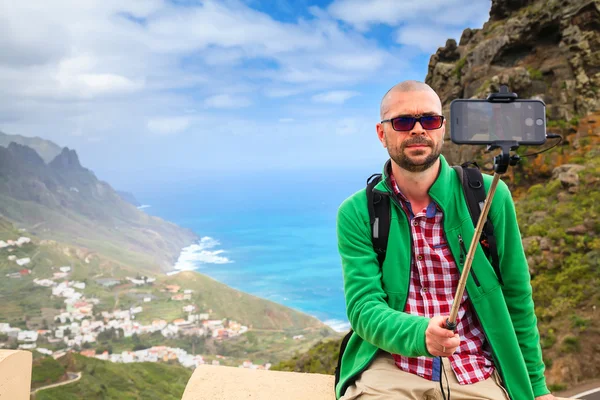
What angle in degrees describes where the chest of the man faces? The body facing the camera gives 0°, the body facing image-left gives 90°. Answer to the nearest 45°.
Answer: approximately 0°
